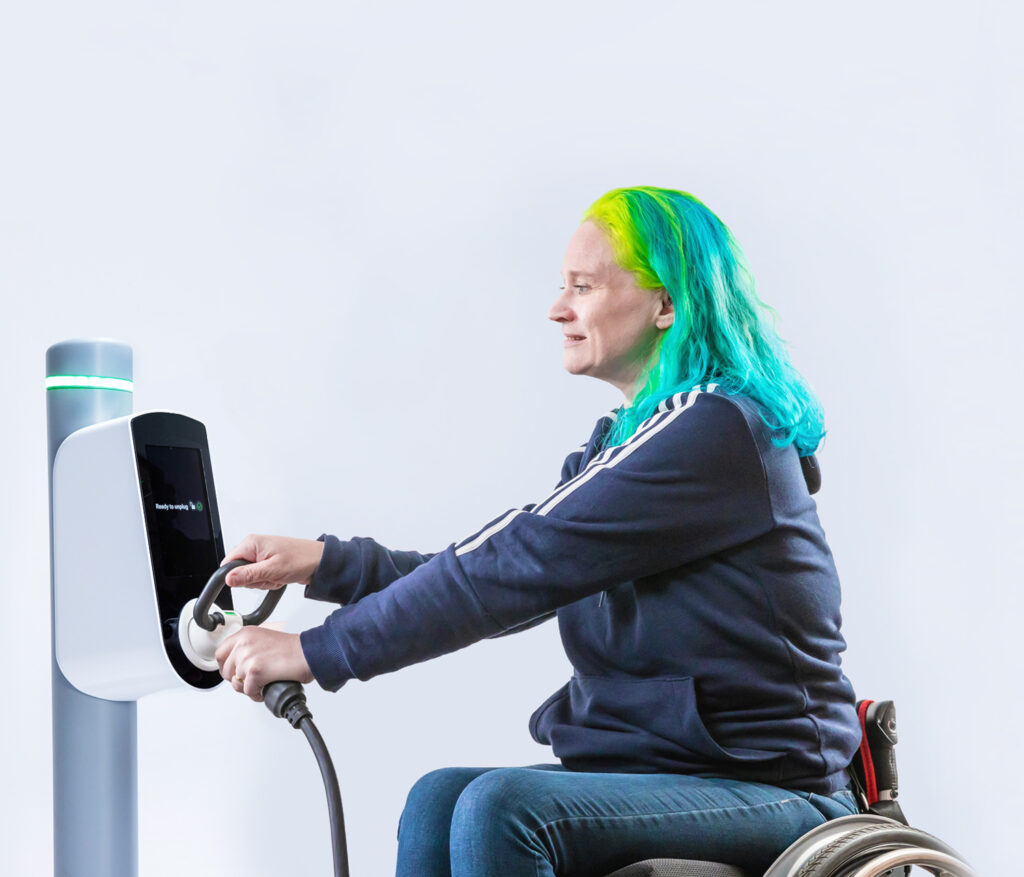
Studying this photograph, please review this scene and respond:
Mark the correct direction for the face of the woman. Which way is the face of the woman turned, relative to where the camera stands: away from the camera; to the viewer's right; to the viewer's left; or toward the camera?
to the viewer's left

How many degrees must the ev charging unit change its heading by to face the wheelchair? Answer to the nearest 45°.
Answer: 0° — it already faces it

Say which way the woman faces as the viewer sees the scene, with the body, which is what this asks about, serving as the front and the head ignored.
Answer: to the viewer's left

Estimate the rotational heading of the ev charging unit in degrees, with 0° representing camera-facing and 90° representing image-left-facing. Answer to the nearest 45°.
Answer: approximately 315°
